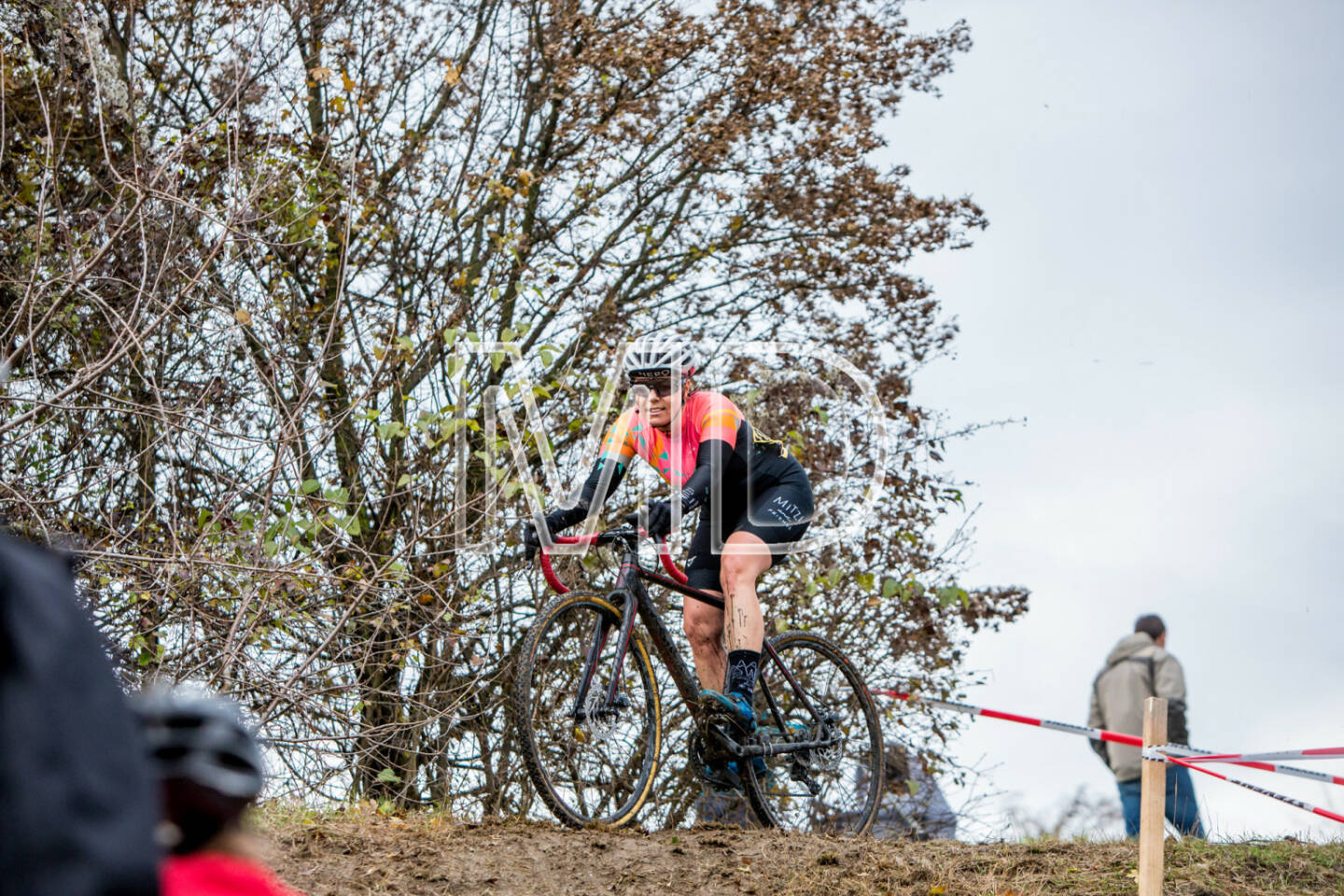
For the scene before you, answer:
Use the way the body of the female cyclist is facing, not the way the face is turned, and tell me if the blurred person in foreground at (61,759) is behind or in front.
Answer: in front

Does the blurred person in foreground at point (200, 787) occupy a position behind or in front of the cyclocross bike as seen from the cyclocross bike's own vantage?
in front

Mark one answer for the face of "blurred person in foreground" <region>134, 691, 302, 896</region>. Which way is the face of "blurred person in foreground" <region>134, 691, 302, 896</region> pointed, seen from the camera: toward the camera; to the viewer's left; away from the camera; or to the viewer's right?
away from the camera

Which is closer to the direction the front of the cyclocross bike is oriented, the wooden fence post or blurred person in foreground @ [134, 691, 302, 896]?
the blurred person in foreground

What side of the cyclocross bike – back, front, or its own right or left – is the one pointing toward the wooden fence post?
left

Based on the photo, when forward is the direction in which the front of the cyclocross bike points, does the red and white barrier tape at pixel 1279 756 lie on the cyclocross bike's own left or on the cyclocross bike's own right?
on the cyclocross bike's own left

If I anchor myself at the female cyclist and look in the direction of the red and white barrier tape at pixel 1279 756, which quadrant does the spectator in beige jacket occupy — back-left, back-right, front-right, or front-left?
front-left

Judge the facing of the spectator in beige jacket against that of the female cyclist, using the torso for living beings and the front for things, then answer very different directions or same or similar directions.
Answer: very different directions

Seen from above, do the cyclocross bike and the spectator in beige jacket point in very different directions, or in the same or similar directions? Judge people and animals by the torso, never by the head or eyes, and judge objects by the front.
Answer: very different directions

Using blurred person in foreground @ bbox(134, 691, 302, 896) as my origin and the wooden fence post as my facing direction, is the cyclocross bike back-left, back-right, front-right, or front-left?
front-left

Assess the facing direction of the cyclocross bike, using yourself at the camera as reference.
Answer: facing the viewer and to the left of the viewer
